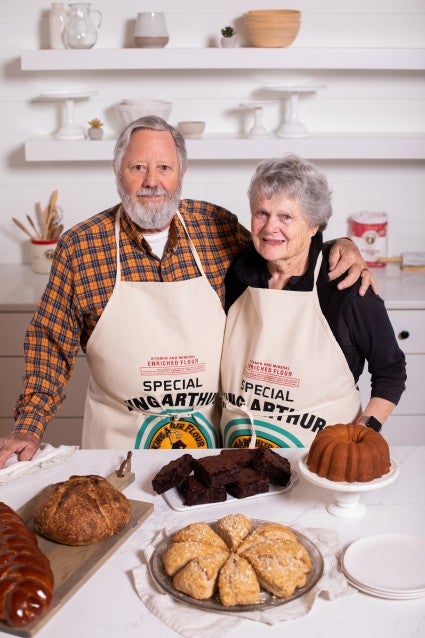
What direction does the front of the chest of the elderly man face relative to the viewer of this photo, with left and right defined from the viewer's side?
facing the viewer

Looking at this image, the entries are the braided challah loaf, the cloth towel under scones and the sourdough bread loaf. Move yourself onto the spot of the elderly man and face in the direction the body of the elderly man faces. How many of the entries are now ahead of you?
3

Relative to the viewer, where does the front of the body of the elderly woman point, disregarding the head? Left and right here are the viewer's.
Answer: facing the viewer and to the left of the viewer

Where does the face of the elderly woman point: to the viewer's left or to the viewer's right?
to the viewer's left

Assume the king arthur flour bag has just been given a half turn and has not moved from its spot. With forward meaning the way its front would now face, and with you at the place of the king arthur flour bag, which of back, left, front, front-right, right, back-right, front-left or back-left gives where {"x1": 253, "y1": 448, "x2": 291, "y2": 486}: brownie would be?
back

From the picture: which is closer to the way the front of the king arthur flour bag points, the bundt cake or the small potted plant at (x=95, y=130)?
the bundt cake

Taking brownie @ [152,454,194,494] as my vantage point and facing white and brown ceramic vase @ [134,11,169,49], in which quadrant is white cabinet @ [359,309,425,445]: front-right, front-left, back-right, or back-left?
front-right

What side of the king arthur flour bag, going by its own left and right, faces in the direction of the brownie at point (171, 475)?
front

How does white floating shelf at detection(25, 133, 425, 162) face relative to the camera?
toward the camera

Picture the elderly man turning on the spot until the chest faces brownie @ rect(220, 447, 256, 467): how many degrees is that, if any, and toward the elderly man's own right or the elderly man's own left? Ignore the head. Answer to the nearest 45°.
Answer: approximately 45° to the elderly man's own left

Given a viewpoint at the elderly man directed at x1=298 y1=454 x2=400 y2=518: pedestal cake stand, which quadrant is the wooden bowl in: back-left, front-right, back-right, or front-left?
back-left

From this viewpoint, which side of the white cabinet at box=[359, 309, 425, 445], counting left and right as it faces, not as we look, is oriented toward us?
front

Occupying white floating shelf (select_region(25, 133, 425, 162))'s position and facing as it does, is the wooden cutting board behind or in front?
in front

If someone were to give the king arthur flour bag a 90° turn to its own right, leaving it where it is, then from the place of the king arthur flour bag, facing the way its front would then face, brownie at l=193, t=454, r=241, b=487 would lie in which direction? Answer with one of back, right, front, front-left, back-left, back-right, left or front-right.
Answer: left
